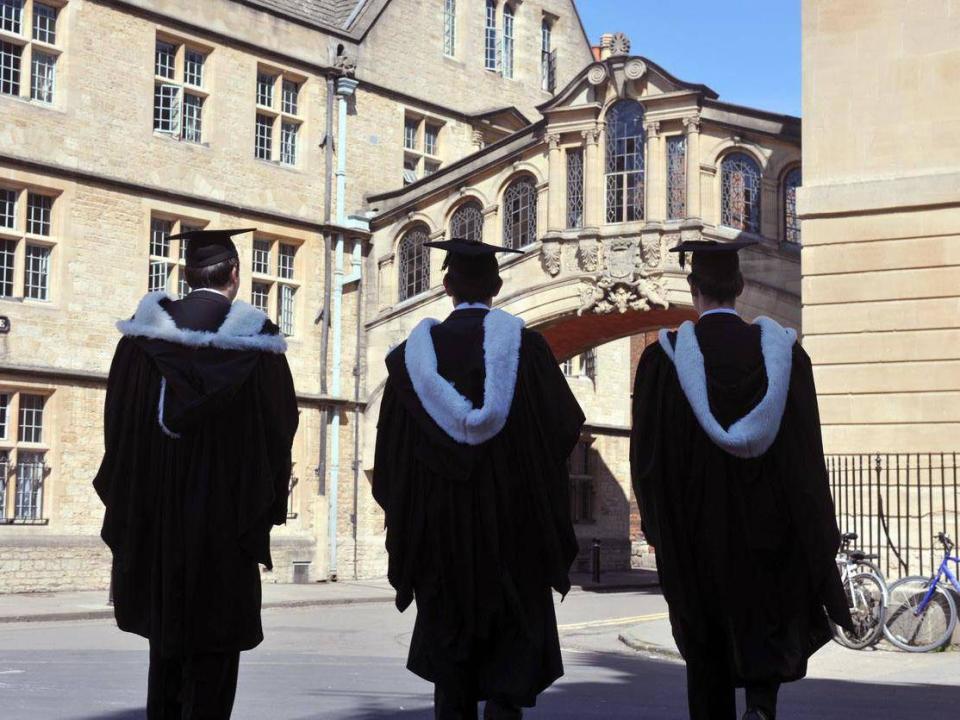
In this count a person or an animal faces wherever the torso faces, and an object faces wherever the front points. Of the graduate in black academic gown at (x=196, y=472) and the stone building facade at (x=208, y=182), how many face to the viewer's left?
0

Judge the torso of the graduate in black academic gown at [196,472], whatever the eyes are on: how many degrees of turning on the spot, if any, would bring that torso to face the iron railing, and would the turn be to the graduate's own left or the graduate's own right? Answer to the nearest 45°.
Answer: approximately 45° to the graduate's own right

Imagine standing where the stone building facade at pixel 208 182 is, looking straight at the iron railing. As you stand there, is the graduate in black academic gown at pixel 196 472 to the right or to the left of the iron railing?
right

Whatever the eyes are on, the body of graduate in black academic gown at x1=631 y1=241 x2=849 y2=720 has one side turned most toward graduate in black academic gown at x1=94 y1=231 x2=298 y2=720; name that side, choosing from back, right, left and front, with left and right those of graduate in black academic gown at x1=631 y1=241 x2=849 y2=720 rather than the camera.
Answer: left

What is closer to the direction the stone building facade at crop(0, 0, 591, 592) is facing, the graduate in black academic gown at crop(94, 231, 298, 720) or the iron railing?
the iron railing

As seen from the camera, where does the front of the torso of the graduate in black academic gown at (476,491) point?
away from the camera

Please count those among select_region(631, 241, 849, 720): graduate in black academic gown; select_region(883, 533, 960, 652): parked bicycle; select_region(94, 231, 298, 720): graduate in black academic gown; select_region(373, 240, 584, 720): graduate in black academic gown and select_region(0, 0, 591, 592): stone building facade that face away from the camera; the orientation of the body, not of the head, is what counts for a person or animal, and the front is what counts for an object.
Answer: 3

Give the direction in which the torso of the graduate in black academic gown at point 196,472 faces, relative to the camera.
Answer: away from the camera

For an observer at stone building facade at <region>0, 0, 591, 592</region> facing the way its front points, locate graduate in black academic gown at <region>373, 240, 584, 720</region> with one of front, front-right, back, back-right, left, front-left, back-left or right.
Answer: front-right

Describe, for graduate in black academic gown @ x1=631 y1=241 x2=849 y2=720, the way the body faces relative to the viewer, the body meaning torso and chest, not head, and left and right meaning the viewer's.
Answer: facing away from the viewer

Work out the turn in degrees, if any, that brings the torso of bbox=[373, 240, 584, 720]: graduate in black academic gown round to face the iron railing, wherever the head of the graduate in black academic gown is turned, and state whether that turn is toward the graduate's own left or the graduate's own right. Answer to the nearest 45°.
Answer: approximately 45° to the graduate's own right
